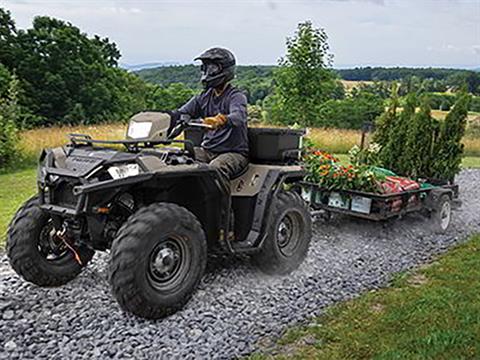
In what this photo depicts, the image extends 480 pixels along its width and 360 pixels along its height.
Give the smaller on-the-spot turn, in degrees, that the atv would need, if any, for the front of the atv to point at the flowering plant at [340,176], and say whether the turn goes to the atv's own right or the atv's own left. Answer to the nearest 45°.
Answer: approximately 180°

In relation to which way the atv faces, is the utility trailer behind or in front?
behind

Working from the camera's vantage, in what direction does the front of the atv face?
facing the viewer and to the left of the viewer

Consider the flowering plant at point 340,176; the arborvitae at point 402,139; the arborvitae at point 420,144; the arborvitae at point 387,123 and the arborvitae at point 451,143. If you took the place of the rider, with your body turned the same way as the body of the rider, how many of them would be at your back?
5

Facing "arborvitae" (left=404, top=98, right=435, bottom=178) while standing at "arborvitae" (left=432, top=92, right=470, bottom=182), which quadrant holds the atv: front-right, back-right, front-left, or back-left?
front-left

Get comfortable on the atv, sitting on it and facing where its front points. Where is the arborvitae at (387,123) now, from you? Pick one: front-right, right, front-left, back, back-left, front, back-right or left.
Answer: back

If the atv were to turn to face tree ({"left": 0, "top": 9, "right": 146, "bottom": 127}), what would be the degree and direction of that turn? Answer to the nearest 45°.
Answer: approximately 135° to its right

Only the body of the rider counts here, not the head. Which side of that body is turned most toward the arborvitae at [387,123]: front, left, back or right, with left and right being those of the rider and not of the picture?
back

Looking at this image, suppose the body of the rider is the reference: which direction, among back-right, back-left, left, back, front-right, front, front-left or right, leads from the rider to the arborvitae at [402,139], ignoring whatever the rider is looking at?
back

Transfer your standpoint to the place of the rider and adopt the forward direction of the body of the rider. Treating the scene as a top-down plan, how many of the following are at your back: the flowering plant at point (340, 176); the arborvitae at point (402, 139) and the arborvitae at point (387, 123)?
3

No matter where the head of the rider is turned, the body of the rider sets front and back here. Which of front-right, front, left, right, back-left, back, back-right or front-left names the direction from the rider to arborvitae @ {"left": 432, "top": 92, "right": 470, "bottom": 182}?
back
